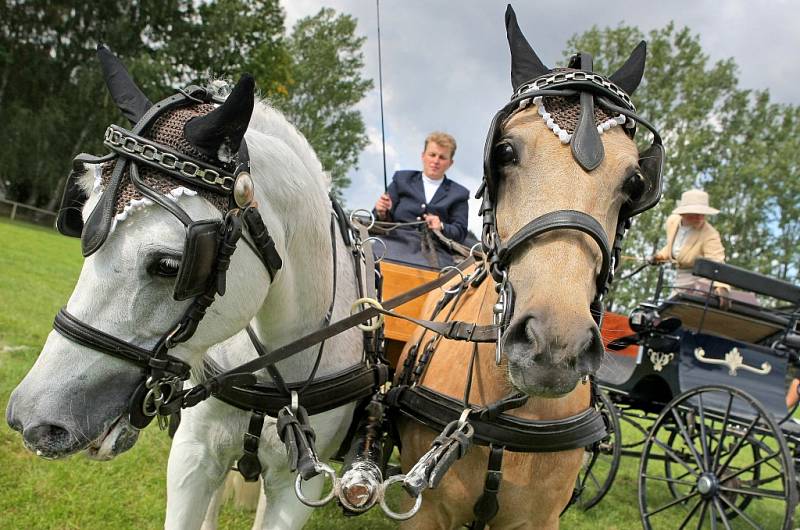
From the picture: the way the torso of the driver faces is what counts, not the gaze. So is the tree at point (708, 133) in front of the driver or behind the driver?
behind

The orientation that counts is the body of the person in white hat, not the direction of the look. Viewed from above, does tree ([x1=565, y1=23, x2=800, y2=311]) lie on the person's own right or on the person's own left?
on the person's own right

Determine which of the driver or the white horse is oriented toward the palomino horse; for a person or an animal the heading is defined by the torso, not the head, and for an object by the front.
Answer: the driver

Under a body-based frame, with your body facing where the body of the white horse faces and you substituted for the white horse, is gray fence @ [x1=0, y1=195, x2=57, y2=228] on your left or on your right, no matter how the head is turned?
on your right

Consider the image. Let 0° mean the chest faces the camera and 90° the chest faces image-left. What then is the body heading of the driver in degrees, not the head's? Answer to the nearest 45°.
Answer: approximately 0°

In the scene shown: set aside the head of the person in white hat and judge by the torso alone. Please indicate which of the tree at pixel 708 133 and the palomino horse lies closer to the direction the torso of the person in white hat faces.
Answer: the palomino horse

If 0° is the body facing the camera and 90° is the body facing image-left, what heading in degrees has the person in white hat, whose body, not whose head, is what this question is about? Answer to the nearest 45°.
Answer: approximately 45°

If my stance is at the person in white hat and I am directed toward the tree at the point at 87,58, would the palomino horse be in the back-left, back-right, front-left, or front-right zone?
back-left

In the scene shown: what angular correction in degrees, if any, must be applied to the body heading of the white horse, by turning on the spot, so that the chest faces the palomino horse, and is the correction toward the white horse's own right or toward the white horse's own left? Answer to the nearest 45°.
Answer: approximately 135° to the white horse's own left

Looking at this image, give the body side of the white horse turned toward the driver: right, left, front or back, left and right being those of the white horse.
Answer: back

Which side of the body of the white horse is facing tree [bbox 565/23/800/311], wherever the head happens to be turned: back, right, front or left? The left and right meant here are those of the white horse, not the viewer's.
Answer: back
